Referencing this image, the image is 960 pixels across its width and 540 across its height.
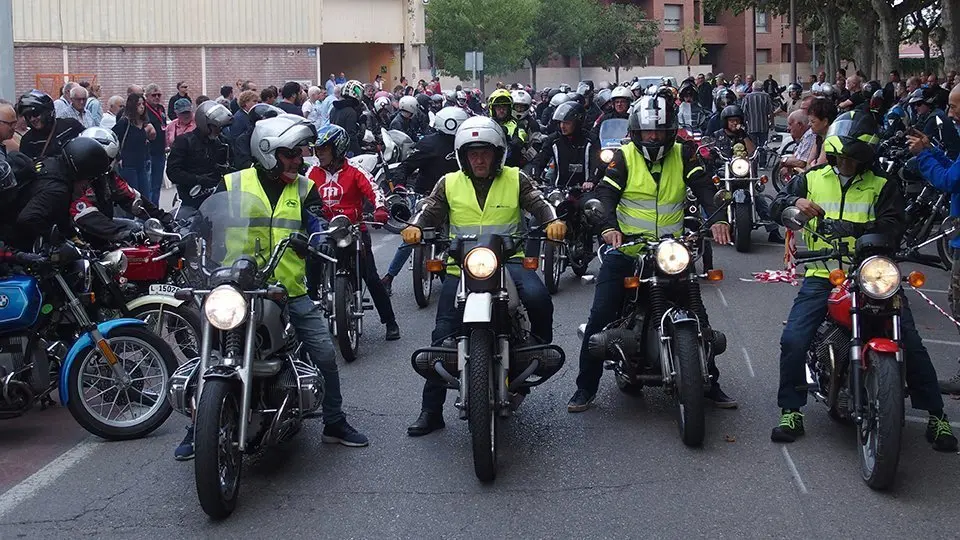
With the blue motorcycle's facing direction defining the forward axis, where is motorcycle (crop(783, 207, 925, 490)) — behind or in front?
in front

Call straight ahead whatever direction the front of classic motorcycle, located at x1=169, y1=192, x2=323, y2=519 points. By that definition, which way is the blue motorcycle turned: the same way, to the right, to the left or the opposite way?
to the left

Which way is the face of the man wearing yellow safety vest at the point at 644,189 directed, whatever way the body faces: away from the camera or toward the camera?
toward the camera

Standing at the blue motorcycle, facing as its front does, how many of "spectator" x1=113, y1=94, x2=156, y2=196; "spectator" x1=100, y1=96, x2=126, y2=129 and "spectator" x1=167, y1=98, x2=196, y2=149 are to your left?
3

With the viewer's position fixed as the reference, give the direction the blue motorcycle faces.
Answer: facing to the right of the viewer

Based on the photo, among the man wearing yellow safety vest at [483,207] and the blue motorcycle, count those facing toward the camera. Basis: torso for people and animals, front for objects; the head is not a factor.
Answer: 1

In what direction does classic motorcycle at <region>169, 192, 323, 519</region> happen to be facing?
toward the camera

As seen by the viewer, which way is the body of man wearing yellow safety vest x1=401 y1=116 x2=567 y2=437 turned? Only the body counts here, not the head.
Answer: toward the camera

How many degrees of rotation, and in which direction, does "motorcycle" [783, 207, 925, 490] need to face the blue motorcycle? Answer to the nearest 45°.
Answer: approximately 90° to its right

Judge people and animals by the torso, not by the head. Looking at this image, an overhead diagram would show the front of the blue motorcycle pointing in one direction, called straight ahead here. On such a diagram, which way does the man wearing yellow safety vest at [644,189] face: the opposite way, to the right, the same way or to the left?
to the right

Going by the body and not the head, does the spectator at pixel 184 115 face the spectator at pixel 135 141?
no

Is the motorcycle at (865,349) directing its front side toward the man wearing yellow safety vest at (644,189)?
no

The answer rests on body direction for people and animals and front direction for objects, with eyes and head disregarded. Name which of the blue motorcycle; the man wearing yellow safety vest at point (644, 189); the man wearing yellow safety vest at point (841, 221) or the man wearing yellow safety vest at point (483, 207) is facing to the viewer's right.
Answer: the blue motorcycle

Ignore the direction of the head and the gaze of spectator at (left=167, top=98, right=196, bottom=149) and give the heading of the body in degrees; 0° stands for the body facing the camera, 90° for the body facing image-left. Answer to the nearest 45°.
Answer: approximately 315°

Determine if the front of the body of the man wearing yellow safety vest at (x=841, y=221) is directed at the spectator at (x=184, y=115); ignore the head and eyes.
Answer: no

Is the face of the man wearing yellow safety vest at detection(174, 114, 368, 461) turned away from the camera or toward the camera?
toward the camera
